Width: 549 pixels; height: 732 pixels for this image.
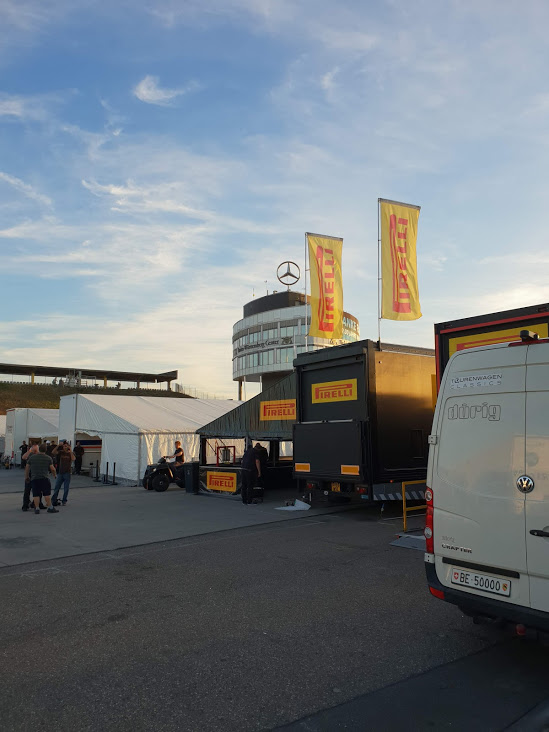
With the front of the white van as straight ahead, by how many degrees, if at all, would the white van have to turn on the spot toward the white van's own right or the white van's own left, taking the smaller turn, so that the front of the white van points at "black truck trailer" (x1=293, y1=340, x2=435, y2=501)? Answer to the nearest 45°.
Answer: approximately 45° to the white van's own left

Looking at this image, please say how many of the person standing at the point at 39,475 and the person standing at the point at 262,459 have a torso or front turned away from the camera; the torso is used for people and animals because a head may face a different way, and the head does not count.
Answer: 1

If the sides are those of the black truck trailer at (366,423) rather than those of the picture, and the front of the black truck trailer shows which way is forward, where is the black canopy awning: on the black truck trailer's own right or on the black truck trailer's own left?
on the black truck trailer's own left

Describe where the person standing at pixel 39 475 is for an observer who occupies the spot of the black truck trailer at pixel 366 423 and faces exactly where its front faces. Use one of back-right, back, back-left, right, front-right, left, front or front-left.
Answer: back-left

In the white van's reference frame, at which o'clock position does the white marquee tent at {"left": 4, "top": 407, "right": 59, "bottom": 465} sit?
The white marquee tent is roughly at 9 o'clock from the white van.

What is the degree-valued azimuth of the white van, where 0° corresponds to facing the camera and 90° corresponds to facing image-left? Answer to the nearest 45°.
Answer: approximately 225°
